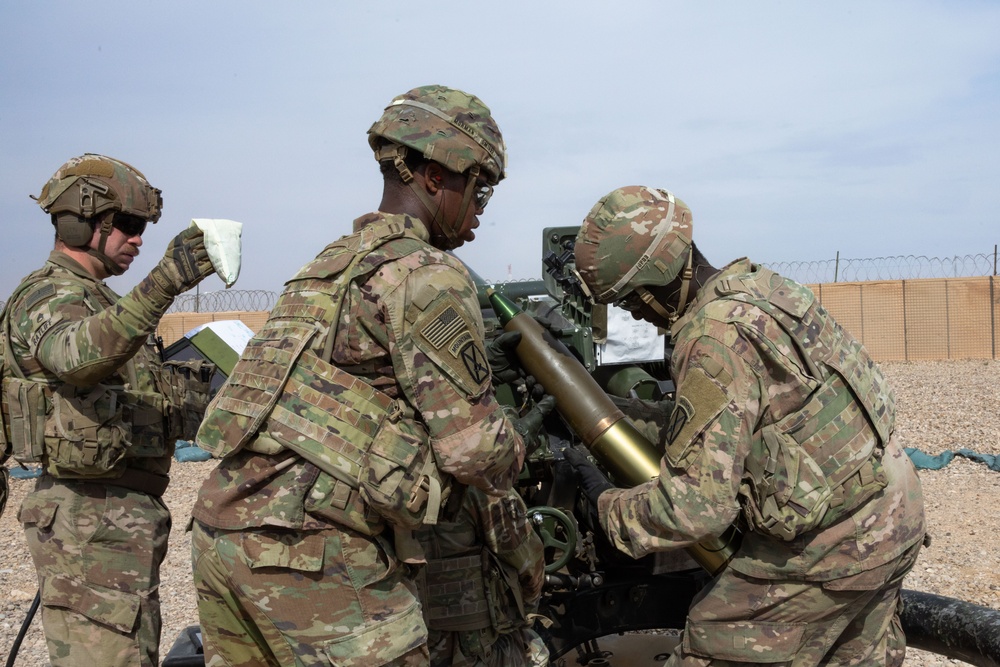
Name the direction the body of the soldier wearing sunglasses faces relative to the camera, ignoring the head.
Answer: to the viewer's right

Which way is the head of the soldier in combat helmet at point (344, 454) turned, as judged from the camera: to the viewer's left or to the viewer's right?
to the viewer's right

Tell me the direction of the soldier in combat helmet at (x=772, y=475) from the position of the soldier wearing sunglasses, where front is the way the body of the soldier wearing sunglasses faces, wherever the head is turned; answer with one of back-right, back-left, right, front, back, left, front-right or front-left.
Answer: front-right

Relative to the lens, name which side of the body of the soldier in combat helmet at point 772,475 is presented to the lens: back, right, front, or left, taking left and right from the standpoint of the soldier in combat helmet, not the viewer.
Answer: left

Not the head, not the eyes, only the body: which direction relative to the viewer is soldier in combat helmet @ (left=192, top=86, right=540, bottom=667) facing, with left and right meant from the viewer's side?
facing away from the viewer and to the right of the viewer

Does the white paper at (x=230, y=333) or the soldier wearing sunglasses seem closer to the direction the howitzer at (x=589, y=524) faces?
the white paper

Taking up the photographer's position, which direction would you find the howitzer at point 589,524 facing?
facing away from the viewer and to the left of the viewer

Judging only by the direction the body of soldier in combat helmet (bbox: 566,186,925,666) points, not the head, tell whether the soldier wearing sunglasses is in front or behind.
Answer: in front

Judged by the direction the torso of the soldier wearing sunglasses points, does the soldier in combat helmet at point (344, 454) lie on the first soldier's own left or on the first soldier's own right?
on the first soldier's own right

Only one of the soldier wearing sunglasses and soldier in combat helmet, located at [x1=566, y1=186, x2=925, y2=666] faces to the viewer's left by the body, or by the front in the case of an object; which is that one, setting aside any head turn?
the soldier in combat helmet
